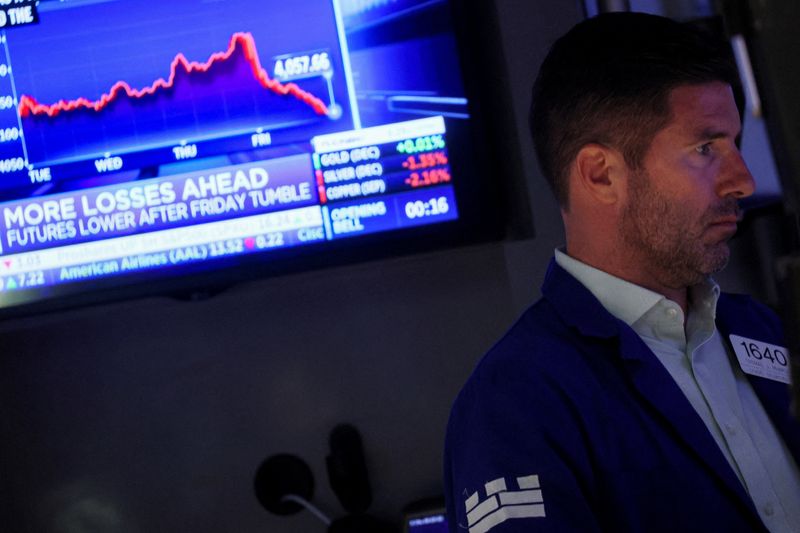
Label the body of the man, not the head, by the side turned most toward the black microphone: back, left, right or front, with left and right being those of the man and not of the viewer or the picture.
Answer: back

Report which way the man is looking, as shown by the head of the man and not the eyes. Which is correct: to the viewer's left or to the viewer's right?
to the viewer's right

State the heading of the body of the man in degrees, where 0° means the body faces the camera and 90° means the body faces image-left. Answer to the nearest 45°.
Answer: approximately 315°
